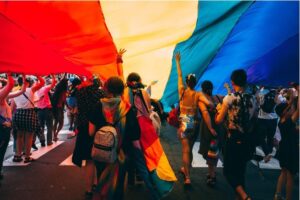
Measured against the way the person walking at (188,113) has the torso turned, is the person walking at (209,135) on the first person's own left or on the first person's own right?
on the first person's own right

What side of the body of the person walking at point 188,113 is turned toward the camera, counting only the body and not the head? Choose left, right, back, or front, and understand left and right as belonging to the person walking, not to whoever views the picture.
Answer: back

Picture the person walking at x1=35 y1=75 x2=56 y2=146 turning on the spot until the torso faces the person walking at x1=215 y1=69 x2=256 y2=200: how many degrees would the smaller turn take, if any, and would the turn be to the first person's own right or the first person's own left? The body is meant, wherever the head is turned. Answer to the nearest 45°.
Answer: approximately 135° to the first person's own right

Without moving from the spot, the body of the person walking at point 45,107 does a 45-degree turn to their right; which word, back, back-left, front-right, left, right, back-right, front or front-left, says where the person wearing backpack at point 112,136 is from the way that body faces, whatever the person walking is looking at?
back-right

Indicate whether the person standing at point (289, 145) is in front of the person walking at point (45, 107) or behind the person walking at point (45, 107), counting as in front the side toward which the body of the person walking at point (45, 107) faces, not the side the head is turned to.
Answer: behind

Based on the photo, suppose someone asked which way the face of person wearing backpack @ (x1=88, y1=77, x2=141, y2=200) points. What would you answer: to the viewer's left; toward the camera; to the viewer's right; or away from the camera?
away from the camera

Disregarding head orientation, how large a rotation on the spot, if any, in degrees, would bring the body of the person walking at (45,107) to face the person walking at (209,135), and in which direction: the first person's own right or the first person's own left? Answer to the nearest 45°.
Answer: approximately 135° to the first person's own right

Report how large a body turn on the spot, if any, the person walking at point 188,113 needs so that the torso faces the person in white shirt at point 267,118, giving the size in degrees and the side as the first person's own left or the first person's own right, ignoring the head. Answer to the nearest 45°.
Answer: approximately 45° to the first person's own right

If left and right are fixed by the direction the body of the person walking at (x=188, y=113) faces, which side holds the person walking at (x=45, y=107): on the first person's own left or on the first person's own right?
on the first person's own left

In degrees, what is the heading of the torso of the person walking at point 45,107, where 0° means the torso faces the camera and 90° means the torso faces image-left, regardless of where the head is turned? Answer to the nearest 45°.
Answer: approximately 180°

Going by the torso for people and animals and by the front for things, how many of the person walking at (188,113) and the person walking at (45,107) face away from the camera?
2

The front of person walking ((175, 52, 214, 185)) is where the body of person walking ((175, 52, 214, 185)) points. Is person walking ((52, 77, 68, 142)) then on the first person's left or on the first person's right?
on the first person's left

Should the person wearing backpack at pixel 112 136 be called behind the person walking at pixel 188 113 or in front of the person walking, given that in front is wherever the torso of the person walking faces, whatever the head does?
behind
